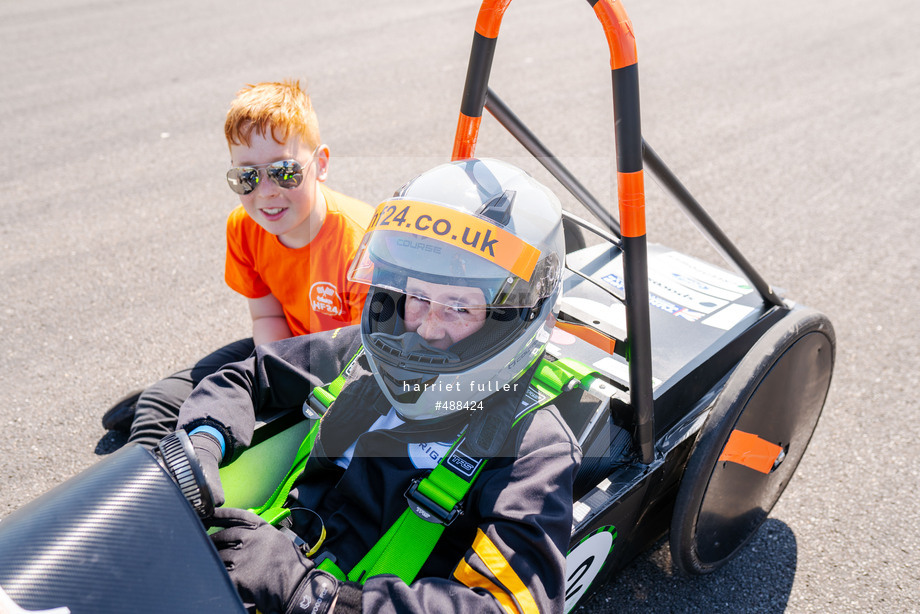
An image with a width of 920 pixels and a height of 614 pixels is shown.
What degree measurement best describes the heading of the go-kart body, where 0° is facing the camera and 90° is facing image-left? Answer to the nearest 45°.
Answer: approximately 45°
